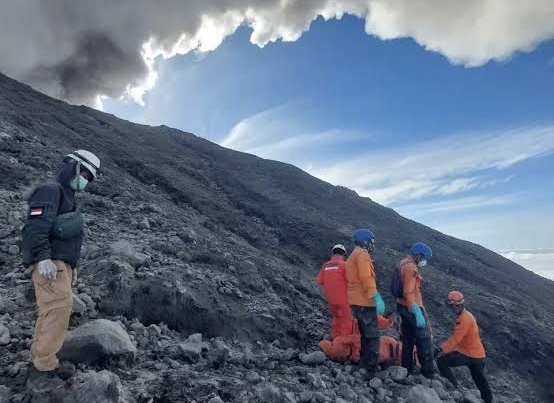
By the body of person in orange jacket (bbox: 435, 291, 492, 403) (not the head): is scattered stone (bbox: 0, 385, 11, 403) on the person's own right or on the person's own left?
on the person's own left

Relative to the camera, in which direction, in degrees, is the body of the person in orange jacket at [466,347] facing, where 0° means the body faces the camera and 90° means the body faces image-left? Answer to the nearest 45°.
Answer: approximately 90°

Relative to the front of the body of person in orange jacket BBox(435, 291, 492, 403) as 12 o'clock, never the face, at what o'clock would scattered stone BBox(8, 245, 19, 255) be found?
The scattered stone is roughly at 11 o'clock from the person in orange jacket.

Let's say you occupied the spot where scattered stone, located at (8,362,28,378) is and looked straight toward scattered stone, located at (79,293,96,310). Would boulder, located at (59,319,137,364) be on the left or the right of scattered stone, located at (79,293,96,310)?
right
